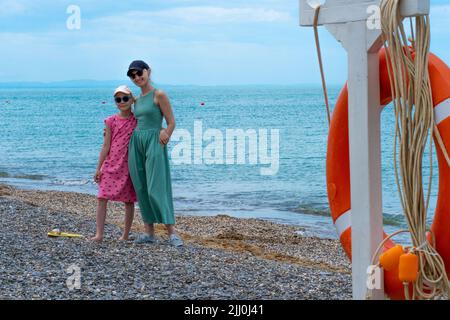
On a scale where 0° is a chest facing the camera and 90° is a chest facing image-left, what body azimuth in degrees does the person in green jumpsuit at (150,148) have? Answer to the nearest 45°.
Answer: approximately 45°

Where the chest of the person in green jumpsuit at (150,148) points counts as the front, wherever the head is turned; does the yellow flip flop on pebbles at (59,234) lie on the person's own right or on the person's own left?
on the person's own right

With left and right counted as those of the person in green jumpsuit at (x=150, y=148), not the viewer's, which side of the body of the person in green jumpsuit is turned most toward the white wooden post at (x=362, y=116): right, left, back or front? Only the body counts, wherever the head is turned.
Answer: front

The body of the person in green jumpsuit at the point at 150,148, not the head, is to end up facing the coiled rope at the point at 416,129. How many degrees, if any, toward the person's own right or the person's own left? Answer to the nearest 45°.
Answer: approximately 90° to the person's own left

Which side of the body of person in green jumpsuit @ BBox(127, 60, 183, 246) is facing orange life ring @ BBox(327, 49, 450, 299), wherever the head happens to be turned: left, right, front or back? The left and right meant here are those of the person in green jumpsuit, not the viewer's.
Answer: front
